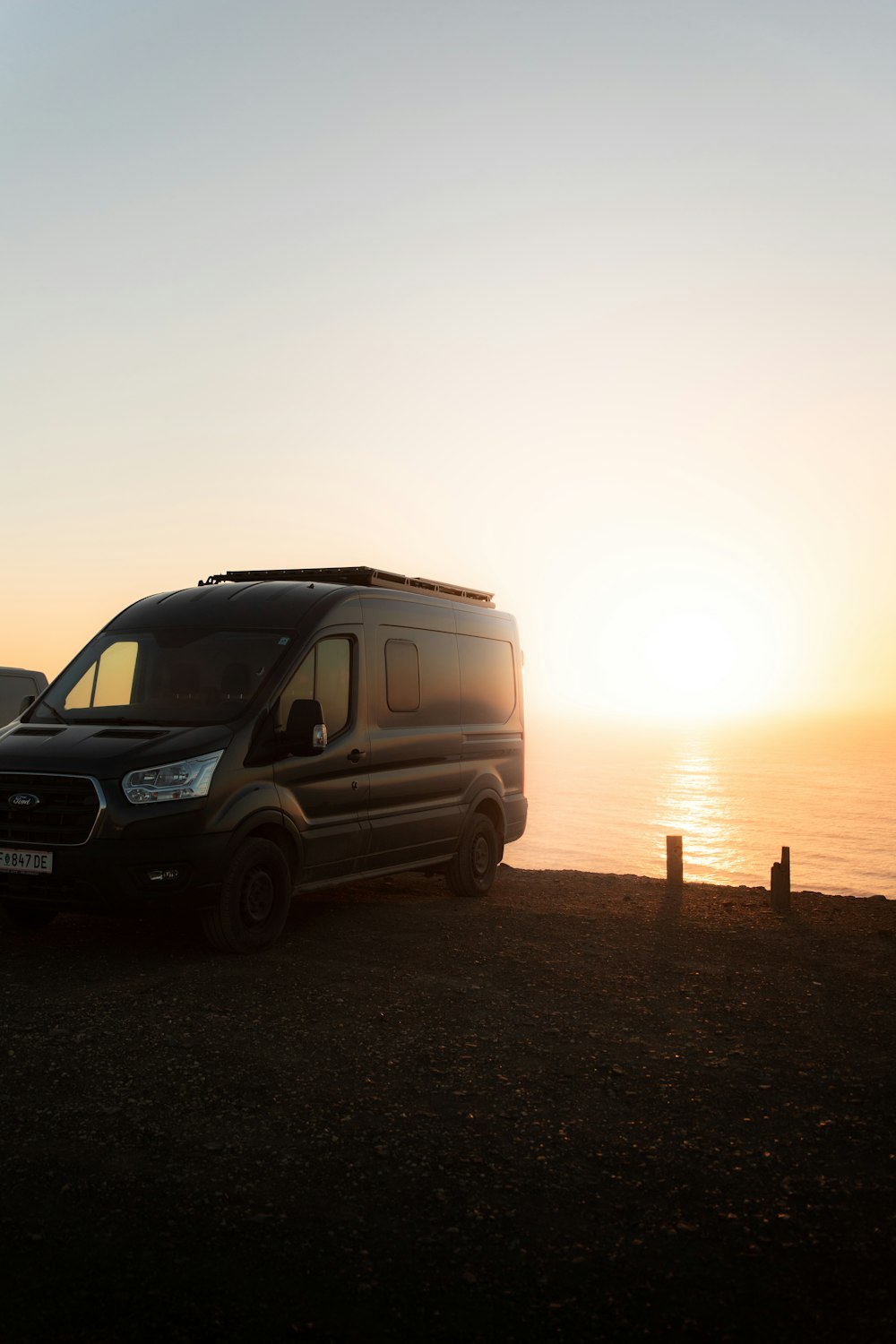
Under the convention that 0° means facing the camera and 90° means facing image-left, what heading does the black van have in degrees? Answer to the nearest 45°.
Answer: approximately 45°

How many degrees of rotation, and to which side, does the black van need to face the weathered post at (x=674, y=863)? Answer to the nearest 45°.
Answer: approximately 180°

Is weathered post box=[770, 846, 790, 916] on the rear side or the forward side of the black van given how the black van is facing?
on the rear side
